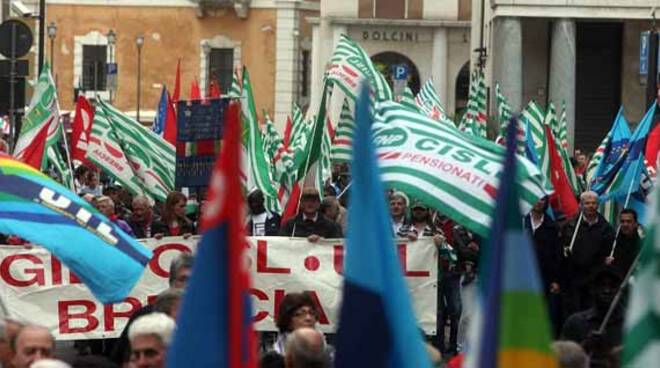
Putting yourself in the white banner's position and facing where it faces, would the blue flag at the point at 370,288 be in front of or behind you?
in front

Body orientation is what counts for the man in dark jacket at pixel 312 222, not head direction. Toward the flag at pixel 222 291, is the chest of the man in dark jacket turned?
yes

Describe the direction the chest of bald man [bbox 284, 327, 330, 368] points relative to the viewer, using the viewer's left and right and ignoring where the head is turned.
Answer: facing away from the viewer

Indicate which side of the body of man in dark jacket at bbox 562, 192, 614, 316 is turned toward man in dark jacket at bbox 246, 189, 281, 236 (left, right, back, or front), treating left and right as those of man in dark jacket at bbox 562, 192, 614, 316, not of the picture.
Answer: right

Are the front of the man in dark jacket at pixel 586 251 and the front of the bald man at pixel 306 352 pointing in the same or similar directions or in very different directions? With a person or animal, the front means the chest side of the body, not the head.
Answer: very different directions

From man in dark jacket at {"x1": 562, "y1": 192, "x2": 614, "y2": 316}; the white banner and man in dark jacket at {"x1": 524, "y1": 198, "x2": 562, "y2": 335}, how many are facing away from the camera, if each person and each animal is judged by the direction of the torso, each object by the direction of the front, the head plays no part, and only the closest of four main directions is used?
0

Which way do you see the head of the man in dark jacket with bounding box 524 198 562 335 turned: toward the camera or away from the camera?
toward the camera

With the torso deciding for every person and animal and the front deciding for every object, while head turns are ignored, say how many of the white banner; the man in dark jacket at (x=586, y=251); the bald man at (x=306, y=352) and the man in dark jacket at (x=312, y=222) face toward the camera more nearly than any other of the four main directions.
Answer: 3

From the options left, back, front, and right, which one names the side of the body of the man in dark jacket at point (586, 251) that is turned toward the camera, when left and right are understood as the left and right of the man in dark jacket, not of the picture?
front

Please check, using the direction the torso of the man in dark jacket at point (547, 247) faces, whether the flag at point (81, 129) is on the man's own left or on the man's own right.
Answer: on the man's own right

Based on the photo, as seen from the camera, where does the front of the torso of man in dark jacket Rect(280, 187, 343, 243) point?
toward the camera

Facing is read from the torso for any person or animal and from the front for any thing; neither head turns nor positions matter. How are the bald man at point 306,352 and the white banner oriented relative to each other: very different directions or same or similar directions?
very different directions
